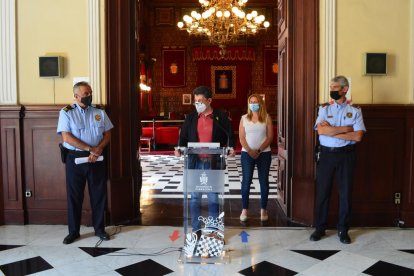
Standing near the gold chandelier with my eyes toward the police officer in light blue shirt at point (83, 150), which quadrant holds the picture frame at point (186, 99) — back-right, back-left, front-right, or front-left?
back-right

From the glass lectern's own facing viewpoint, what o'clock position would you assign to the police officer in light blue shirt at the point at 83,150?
The police officer in light blue shirt is roughly at 4 o'clock from the glass lectern.

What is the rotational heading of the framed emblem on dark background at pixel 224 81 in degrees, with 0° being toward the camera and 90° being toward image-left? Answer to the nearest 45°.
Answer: approximately 0°

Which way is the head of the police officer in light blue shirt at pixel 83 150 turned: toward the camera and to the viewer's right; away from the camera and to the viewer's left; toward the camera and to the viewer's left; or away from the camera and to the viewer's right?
toward the camera and to the viewer's right

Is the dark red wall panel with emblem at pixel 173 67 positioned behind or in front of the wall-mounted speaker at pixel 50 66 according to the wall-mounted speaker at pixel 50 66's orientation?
behind

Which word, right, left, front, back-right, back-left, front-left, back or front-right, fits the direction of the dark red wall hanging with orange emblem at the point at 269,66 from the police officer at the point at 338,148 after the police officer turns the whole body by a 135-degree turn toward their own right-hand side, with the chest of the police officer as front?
front-right

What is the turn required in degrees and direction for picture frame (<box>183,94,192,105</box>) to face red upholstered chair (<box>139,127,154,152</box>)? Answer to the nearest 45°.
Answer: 0° — it already faces it

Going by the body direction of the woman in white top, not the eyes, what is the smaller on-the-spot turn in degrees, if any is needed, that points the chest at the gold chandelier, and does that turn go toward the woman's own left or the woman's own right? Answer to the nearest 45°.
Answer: approximately 180°
